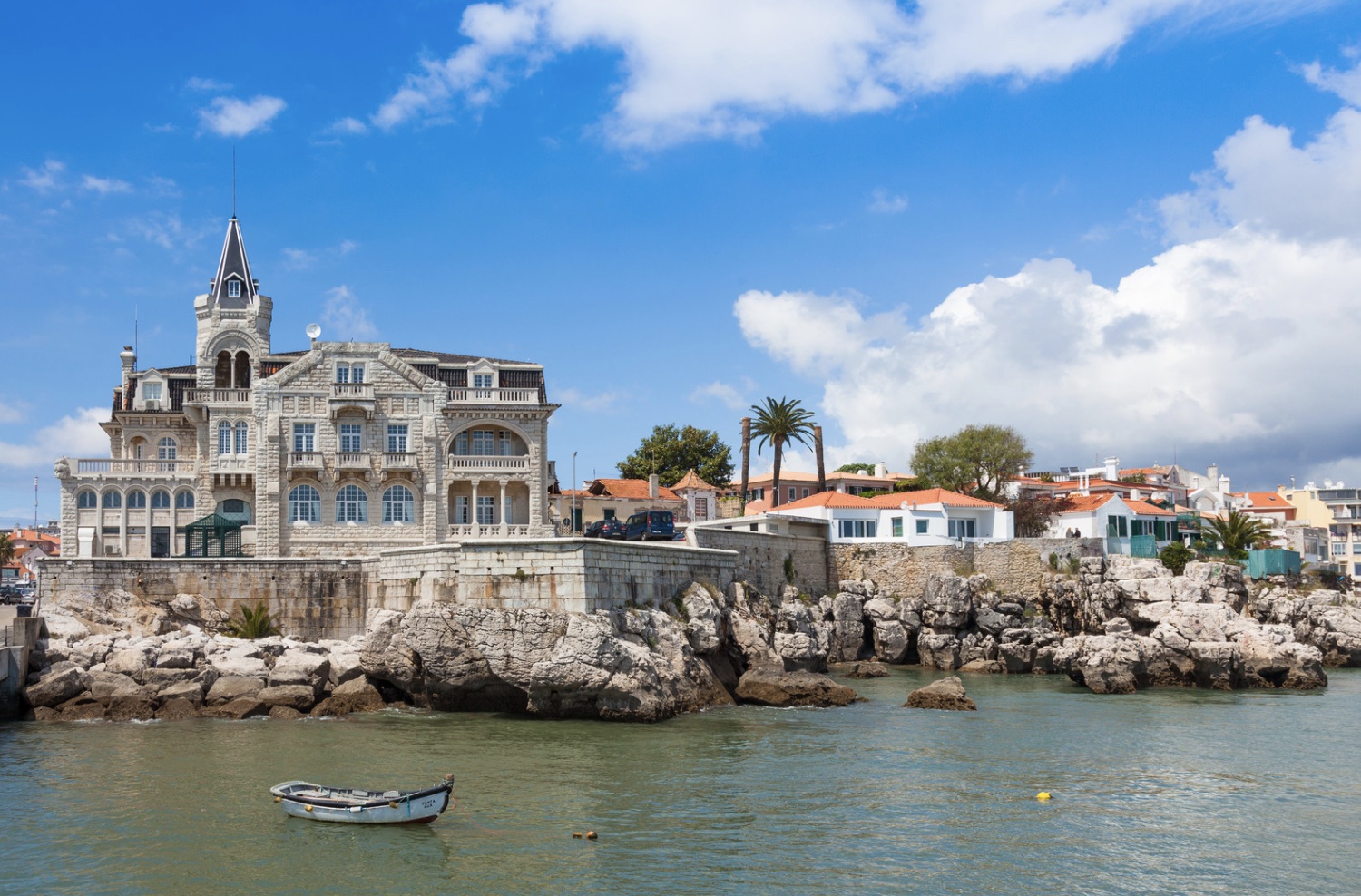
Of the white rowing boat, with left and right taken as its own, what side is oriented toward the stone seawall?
left

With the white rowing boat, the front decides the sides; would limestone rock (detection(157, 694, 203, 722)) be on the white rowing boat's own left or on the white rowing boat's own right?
on the white rowing boat's own left

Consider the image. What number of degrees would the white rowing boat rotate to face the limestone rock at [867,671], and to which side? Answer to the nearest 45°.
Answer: approximately 45° to its left

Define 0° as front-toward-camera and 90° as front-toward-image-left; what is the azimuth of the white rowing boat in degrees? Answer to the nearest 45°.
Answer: approximately 270°

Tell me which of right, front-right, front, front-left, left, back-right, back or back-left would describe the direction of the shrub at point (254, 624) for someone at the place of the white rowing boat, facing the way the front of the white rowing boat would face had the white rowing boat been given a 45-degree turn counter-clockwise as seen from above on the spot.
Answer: front-left

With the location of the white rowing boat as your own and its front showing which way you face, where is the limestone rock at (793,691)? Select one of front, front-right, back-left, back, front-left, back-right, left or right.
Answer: front-left

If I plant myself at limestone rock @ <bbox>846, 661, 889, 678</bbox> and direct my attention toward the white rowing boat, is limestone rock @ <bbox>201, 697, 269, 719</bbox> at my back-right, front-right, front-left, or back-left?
front-right

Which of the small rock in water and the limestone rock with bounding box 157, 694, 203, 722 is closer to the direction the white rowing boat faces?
the small rock in water
